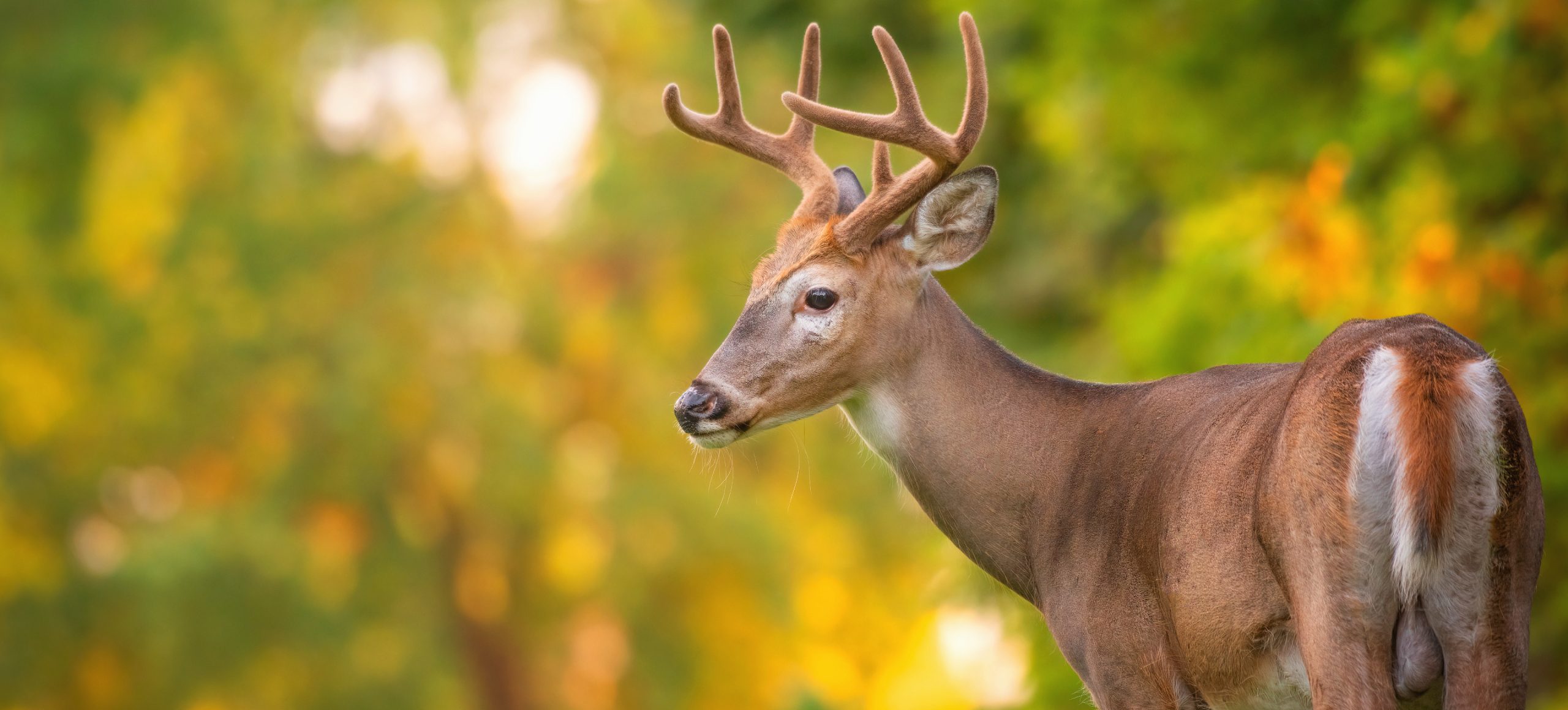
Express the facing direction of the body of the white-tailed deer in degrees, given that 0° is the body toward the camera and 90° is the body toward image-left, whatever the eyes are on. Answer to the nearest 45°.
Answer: approximately 135°
